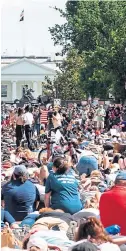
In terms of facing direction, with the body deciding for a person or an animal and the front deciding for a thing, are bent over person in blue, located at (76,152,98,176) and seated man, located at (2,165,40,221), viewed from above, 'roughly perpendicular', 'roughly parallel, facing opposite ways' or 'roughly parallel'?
roughly parallel

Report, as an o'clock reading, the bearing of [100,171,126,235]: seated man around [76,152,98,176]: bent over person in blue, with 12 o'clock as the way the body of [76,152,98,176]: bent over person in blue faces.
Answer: [100,171,126,235]: seated man is roughly at 6 o'clock from [76,152,98,176]: bent over person in blue.

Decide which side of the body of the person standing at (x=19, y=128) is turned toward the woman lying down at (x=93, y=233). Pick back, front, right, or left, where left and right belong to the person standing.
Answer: back

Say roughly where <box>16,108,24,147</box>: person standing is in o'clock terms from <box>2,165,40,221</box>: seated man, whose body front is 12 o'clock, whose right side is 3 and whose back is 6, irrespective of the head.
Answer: The person standing is roughly at 12 o'clock from the seated man.

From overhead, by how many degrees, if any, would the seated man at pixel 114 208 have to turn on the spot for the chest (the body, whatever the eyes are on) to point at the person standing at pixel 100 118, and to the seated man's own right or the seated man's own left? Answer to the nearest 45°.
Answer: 0° — they already face them

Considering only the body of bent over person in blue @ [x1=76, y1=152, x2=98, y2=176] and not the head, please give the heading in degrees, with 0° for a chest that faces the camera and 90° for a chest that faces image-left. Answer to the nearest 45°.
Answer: approximately 180°

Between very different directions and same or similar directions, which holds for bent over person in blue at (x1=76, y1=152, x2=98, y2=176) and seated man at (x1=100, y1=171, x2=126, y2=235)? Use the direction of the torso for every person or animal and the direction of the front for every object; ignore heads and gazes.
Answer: same or similar directions

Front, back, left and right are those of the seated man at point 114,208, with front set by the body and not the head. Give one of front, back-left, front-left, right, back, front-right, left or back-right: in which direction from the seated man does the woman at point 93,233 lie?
back

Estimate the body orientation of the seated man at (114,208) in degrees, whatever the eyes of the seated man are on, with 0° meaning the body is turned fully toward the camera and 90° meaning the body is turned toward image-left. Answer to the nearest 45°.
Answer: approximately 180°

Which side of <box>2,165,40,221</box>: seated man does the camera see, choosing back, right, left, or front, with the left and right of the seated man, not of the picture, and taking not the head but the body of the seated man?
back

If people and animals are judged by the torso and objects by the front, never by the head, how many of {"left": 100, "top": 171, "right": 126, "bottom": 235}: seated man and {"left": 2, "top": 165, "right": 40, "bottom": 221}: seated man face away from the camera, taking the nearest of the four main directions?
2

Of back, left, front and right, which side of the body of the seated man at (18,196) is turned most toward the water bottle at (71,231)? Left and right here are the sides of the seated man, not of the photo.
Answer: back

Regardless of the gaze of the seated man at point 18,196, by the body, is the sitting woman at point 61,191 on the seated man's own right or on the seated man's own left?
on the seated man's own right

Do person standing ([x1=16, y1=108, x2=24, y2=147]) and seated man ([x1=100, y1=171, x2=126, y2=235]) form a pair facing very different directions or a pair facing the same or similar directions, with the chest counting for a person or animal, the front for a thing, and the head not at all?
same or similar directions

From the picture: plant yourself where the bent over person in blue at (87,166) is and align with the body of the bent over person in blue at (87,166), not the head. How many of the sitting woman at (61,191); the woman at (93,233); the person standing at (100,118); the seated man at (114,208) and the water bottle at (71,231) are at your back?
4

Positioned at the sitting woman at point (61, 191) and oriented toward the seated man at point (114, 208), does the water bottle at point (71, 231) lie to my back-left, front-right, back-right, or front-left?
front-right
